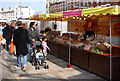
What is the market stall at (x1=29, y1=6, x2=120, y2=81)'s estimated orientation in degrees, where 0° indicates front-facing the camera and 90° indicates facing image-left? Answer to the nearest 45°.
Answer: approximately 45°
